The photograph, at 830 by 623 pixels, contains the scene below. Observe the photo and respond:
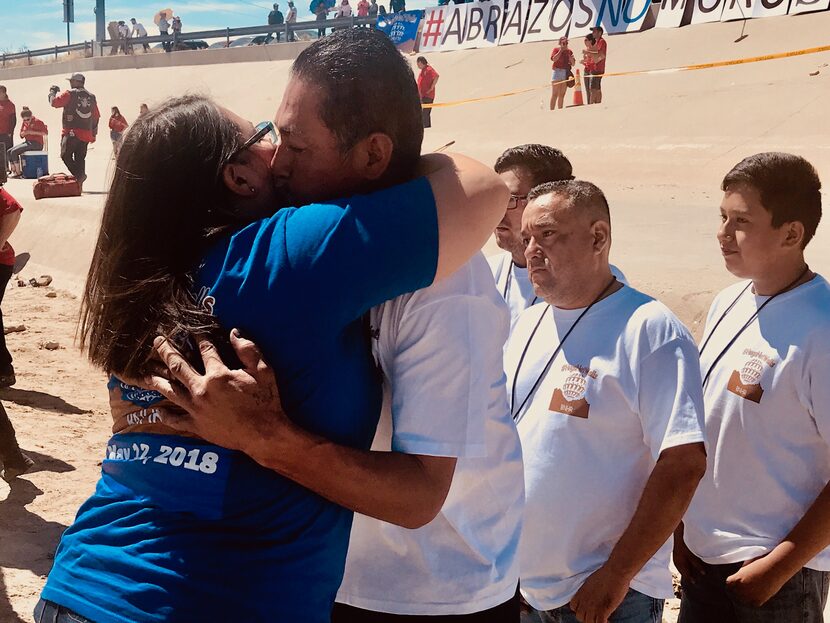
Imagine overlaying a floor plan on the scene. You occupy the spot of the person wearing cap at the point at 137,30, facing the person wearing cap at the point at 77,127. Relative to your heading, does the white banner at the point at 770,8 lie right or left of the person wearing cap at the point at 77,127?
left

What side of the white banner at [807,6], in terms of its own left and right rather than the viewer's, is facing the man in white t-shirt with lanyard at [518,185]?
front

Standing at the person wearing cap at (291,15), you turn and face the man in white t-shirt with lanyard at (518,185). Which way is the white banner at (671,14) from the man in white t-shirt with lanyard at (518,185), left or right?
left

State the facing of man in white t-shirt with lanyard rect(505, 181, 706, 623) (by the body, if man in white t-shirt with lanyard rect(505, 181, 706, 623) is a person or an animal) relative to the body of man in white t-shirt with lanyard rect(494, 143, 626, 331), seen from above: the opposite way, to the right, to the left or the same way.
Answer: the same way

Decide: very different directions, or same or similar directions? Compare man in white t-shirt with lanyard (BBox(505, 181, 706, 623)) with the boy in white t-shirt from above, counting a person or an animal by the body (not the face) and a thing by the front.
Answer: same or similar directions

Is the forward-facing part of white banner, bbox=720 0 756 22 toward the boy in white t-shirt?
yes

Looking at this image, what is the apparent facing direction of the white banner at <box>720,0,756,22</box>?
toward the camera

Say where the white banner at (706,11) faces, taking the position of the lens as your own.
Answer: facing the viewer

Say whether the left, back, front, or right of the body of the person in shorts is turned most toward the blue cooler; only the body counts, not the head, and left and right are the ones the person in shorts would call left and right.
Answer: right

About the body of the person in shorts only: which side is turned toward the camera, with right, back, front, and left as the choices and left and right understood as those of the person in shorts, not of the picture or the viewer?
front

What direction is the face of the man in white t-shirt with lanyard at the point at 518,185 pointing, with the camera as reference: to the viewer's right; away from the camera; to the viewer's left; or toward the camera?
to the viewer's left

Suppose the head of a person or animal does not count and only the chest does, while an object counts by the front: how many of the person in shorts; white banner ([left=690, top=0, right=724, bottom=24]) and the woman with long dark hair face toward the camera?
2

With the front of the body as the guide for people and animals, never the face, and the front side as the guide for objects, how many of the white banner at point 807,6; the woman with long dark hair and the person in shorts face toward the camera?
2

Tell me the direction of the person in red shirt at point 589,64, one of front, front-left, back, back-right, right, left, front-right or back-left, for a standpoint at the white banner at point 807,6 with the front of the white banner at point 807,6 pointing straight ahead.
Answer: front-right

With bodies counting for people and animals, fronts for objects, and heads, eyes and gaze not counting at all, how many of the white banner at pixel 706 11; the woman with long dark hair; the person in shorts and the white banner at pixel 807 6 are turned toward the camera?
3

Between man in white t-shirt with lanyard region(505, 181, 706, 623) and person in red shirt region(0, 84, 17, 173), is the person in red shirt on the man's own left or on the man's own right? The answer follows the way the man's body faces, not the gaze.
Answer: on the man's own right

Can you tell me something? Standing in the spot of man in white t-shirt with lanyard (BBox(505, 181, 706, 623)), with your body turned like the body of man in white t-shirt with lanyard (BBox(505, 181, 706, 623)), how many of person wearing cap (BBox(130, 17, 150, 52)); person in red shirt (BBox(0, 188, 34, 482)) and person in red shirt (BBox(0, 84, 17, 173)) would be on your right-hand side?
3

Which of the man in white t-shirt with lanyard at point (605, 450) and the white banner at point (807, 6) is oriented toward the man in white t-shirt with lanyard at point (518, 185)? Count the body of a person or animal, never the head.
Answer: the white banner
